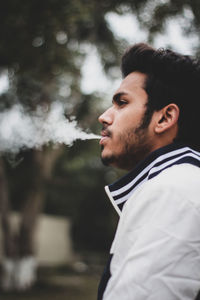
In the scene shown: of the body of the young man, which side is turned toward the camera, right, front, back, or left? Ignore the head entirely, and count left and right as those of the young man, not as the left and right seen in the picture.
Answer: left

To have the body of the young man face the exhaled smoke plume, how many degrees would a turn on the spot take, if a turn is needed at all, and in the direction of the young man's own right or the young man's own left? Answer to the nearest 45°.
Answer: approximately 45° to the young man's own right

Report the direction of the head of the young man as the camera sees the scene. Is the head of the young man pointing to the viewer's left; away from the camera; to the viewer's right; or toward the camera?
to the viewer's left
